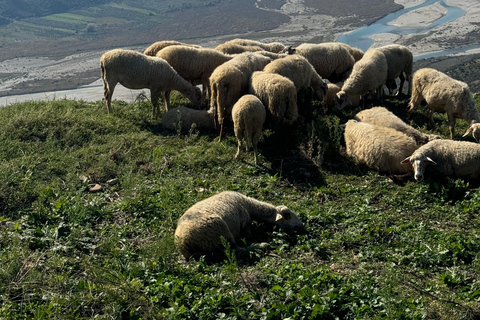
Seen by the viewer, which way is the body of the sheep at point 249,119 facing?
away from the camera

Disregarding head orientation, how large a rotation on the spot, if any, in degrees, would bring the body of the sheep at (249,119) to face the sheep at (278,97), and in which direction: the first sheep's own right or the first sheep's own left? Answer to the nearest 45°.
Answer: approximately 45° to the first sheep's own right

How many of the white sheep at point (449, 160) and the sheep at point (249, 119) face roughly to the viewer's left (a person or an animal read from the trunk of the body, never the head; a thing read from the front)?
1

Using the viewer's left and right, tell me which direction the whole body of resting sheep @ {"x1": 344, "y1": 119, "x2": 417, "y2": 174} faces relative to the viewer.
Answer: facing to the right of the viewer

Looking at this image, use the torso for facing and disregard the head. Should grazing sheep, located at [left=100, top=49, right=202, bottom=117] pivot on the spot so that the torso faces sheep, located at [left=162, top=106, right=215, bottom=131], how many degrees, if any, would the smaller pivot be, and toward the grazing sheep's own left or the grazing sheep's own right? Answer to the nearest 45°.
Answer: approximately 45° to the grazing sheep's own right

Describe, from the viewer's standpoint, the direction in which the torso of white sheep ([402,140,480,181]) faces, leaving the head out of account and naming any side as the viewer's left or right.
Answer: facing to the left of the viewer

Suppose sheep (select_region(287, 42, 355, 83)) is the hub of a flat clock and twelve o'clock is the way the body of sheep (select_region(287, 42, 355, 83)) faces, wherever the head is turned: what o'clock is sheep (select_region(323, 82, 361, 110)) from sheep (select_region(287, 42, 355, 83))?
sheep (select_region(323, 82, 361, 110)) is roughly at 9 o'clock from sheep (select_region(287, 42, 355, 83)).

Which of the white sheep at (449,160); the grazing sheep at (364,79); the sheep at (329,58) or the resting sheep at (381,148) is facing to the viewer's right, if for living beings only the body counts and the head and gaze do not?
the resting sheep

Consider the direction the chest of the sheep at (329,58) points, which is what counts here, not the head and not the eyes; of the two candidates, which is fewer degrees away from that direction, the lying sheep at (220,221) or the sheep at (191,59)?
the sheep

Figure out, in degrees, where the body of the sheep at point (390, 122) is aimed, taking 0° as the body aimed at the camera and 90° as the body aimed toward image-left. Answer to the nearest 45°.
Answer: approximately 270°

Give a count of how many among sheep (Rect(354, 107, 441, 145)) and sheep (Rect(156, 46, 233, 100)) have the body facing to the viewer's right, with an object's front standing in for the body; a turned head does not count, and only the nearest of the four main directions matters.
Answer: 2

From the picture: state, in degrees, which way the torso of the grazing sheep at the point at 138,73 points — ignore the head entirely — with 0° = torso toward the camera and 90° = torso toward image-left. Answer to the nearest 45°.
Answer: approximately 270°

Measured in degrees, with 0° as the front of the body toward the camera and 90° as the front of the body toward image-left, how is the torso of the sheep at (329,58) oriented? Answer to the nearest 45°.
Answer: approximately 90°

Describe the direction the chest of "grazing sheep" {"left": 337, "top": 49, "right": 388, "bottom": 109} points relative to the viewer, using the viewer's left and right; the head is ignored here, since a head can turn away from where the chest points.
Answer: facing the viewer and to the left of the viewer

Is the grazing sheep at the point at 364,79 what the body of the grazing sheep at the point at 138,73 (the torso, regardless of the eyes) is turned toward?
yes
